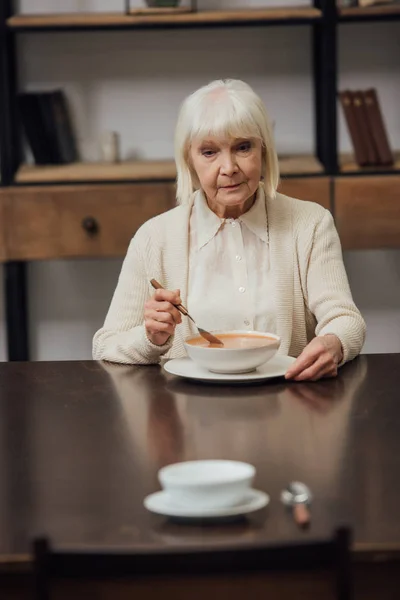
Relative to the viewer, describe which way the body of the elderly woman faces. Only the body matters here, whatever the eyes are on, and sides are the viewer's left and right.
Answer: facing the viewer

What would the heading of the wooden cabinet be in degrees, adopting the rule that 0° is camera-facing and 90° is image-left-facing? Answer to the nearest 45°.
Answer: approximately 0°

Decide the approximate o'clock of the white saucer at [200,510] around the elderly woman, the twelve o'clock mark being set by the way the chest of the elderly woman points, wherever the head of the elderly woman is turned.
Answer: The white saucer is roughly at 12 o'clock from the elderly woman.

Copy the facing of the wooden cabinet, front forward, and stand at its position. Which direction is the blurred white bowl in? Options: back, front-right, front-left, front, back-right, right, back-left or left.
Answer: front

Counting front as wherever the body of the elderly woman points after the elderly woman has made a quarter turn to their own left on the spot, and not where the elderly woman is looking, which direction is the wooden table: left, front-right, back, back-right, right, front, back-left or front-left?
right

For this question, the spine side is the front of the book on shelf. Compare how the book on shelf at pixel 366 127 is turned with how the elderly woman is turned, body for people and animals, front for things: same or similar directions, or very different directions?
same or similar directions

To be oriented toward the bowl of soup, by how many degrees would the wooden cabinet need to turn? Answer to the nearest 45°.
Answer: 0° — it already faces it

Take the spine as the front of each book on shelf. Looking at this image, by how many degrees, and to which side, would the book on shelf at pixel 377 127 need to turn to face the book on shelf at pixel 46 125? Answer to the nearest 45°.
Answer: approximately 90° to its right

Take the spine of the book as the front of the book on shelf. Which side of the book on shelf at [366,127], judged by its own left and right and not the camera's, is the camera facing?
front
